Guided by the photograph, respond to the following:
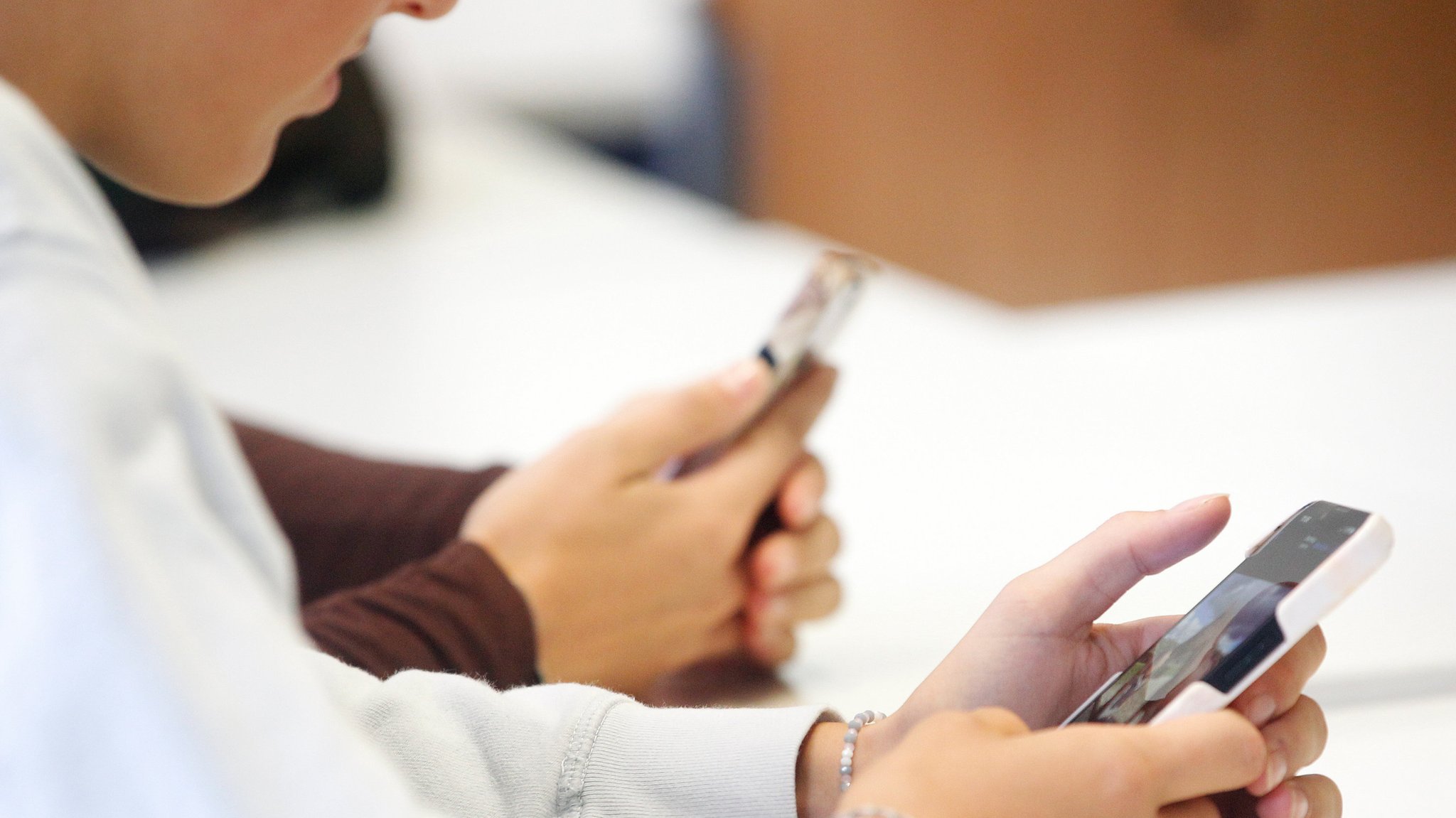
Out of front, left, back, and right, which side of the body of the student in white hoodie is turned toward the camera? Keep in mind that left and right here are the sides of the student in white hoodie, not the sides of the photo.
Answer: right

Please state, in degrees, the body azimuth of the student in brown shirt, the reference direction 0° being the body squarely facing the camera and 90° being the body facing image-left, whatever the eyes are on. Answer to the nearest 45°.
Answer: approximately 270°

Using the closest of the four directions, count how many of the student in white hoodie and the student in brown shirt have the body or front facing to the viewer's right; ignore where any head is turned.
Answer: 2
